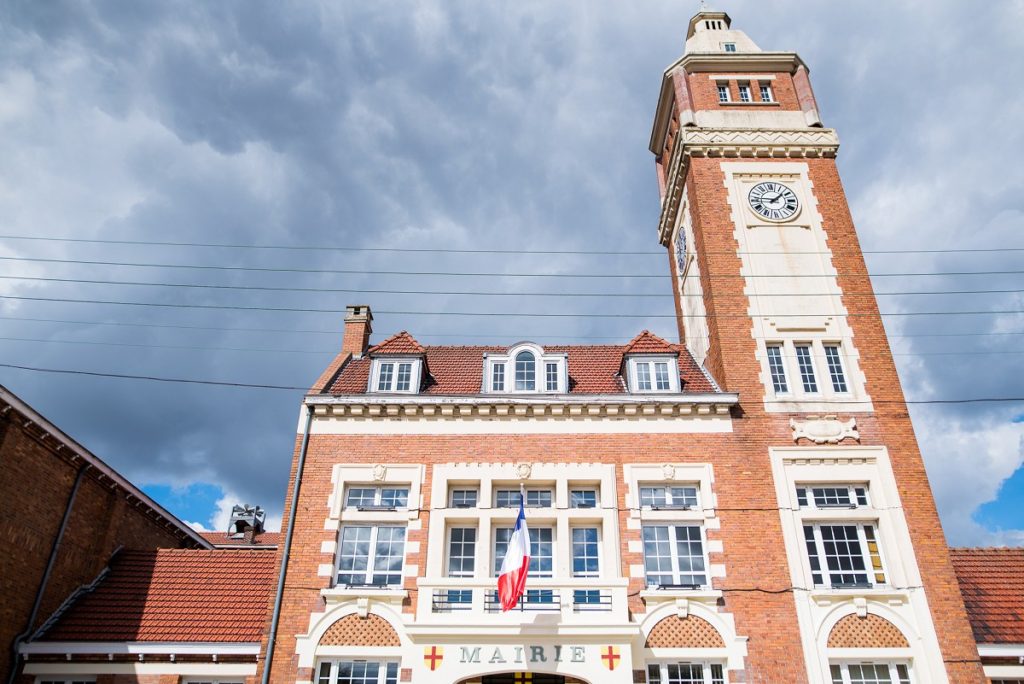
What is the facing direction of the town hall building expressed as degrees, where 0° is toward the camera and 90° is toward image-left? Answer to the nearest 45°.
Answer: approximately 0°
